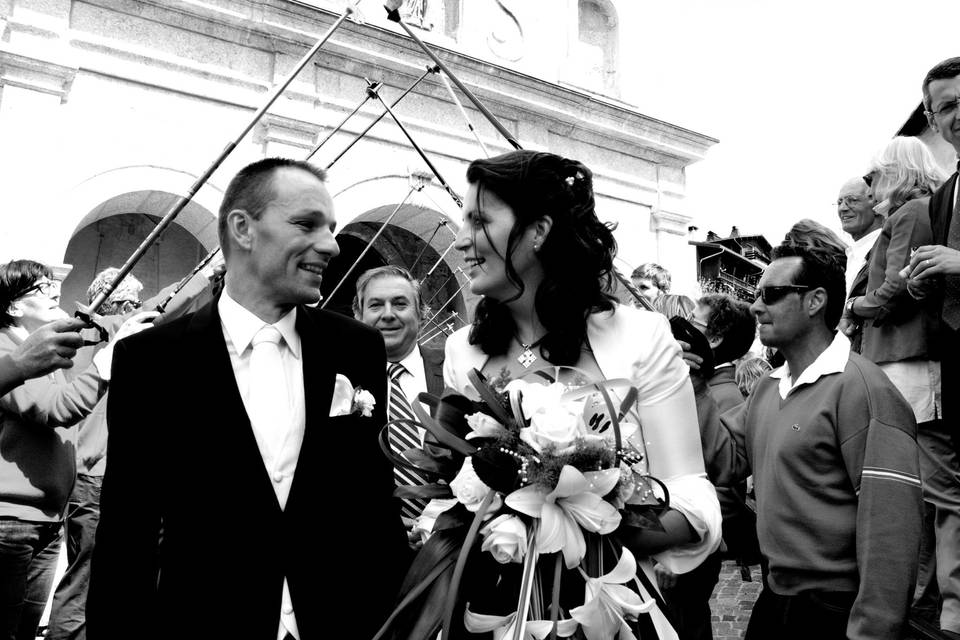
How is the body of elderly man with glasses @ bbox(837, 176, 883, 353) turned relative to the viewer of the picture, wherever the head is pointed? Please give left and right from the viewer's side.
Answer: facing the viewer and to the left of the viewer

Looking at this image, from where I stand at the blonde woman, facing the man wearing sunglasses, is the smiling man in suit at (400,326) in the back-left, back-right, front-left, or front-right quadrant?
front-right

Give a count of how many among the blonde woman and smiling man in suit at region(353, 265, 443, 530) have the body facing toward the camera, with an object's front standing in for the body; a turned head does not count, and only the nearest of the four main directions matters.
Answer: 1

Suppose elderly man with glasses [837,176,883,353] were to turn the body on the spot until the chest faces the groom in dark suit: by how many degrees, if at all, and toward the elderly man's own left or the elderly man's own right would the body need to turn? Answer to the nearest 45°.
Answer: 0° — they already face them

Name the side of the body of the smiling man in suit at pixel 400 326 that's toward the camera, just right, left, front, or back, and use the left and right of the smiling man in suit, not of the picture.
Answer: front

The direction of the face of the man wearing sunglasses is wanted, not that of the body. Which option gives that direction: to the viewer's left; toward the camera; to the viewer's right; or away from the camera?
to the viewer's left

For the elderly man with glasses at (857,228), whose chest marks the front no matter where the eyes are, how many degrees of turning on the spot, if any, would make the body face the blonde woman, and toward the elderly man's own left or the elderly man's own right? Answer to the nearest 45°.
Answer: approximately 45° to the elderly man's own left

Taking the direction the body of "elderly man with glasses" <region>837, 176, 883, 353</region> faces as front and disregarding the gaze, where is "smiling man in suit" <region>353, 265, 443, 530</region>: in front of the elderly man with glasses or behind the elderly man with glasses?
in front

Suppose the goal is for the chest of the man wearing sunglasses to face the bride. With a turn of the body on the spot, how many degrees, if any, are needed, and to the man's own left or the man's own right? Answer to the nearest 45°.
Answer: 0° — they already face them

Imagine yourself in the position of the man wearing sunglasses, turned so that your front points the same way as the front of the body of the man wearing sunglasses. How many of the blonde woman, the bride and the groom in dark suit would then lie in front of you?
2

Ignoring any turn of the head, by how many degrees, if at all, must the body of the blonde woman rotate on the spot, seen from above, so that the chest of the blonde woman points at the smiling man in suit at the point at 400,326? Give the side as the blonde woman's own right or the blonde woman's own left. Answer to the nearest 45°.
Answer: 0° — they already face them

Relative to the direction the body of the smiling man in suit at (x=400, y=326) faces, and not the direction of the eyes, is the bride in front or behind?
in front

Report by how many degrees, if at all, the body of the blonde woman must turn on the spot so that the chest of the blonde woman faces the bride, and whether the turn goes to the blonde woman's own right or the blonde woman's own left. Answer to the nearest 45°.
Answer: approximately 45° to the blonde woman's own left

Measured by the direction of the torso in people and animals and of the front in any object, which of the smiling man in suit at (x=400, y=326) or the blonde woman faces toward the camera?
the smiling man in suit

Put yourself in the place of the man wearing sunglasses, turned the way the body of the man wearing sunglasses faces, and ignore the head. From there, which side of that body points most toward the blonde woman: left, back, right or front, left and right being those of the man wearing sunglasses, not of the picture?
back

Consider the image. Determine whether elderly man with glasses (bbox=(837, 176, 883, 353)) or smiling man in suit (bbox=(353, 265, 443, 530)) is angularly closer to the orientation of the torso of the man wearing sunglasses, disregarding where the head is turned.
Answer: the smiling man in suit

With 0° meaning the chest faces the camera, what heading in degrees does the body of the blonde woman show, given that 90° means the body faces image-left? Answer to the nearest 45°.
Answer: approximately 90°

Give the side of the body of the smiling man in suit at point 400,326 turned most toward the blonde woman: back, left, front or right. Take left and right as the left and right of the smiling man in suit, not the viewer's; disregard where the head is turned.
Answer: left

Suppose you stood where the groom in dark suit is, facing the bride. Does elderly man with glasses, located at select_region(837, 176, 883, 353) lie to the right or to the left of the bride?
left

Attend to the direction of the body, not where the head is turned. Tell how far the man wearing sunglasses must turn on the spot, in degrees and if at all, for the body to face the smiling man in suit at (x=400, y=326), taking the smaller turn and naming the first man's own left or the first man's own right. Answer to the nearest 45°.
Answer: approximately 45° to the first man's own right
